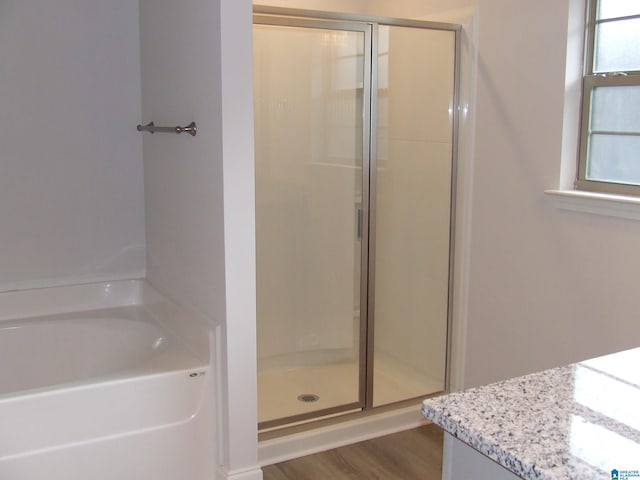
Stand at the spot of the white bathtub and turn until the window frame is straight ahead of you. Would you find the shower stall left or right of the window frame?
left

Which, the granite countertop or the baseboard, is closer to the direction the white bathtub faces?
the granite countertop

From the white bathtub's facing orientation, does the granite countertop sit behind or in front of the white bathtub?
in front

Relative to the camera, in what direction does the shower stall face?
facing the viewer and to the right of the viewer

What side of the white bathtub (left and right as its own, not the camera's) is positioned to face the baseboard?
left

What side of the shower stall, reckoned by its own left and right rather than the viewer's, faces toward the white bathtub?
right

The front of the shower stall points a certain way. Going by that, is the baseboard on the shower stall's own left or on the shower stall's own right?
on the shower stall's own right

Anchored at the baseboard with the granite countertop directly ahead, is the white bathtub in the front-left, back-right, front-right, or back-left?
back-right

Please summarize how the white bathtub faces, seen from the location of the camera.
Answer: facing the viewer

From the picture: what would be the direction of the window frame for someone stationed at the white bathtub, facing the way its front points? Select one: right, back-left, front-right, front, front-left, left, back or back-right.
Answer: left

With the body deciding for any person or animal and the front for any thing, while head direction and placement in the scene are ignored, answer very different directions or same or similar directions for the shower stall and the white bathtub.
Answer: same or similar directions

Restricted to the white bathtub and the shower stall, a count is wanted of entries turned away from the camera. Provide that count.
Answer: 0

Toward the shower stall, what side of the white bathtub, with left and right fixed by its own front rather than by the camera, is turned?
left
